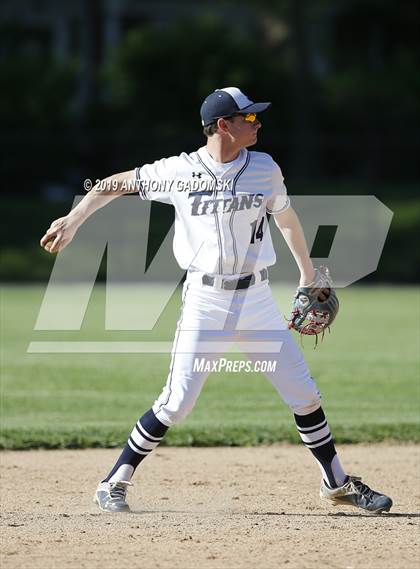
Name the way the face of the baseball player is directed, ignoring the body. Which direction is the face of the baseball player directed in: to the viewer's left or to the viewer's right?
to the viewer's right

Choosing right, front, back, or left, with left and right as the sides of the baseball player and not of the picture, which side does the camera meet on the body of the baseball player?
front
